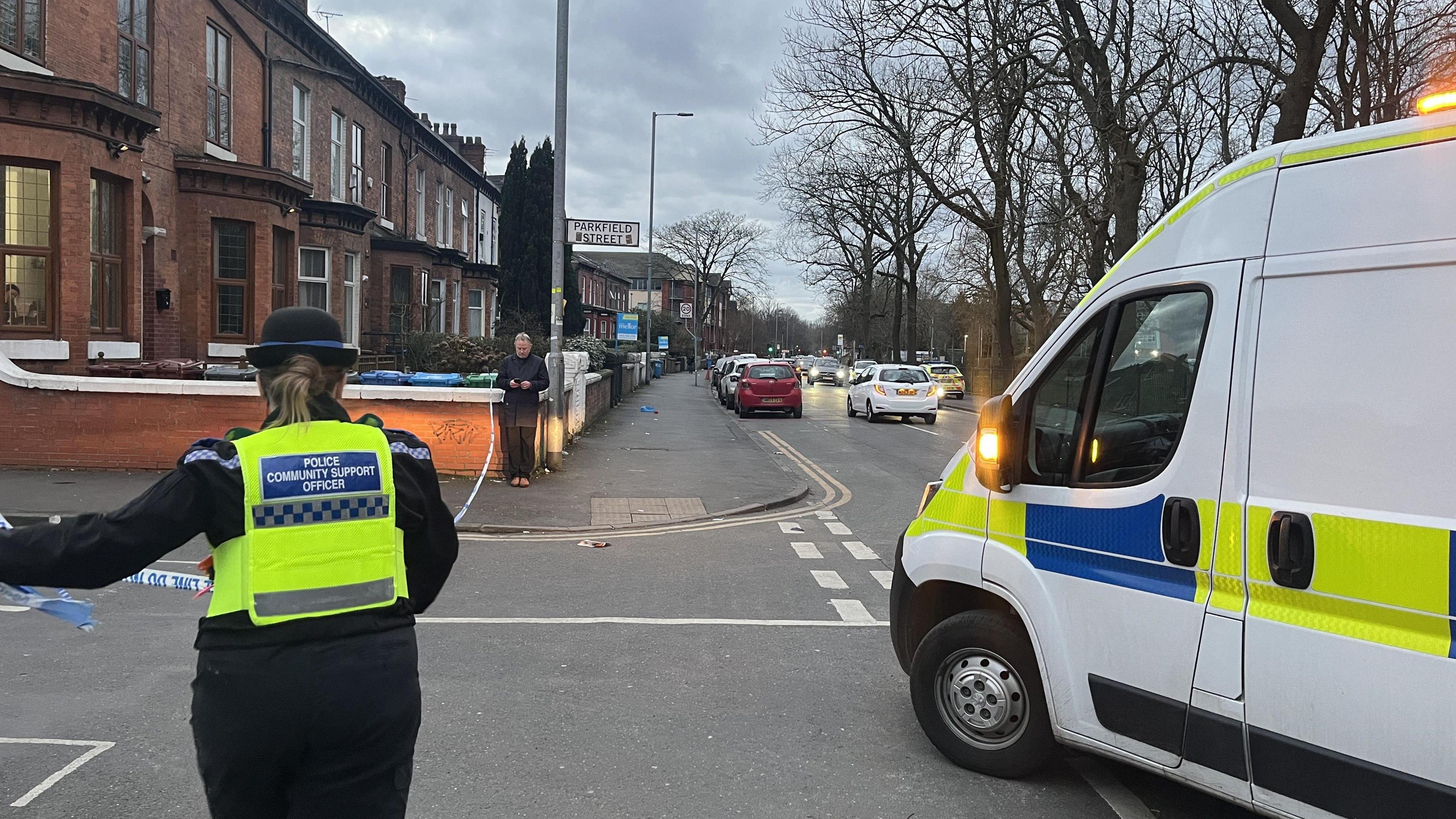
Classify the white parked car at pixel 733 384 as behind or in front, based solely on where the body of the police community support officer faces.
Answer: in front

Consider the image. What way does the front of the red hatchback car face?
away from the camera

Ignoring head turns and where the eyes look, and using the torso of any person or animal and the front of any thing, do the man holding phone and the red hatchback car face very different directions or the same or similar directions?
very different directions

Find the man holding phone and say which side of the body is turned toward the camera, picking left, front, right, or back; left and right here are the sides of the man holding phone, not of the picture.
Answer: front

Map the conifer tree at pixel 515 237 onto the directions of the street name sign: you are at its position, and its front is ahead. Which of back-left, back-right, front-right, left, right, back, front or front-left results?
back

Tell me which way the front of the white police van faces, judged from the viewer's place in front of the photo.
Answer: facing away from the viewer and to the left of the viewer

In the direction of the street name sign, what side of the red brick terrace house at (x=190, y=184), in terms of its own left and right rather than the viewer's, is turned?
front

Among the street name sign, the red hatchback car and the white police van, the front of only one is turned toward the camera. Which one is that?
the street name sign

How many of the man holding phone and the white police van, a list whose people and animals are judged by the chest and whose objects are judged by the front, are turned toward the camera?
1

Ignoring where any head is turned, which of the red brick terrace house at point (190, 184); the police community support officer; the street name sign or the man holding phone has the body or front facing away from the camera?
the police community support officer

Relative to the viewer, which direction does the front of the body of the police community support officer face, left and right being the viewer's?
facing away from the viewer

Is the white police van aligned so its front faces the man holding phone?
yes

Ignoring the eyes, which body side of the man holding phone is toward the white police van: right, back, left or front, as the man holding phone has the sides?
front

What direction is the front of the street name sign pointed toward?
toward the camera

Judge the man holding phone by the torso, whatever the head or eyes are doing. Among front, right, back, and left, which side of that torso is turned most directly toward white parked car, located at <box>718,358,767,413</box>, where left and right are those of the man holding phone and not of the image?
back
